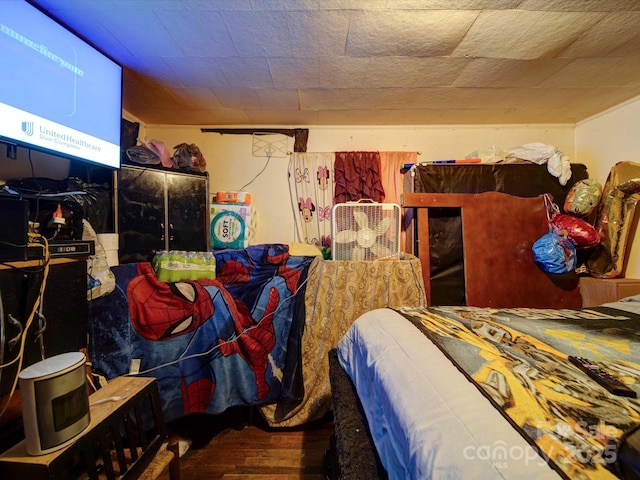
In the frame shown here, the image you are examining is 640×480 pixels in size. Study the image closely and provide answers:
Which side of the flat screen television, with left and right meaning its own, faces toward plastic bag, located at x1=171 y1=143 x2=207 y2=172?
left

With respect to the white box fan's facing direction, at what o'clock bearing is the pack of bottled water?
The pack of bottled water is roughly at 2 o'clock from the white box fan.

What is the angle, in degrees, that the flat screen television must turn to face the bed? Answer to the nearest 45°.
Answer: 0° — it already faces it

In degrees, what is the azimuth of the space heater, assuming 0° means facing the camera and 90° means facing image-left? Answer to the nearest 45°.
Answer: approximately 315°

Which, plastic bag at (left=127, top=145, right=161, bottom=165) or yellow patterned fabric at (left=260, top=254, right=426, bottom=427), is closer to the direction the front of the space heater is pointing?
the yellow patterned fabric

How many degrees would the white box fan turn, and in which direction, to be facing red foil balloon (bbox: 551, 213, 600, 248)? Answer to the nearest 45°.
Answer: approximately 90° to its left

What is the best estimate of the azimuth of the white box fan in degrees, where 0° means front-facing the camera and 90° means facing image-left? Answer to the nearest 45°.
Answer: approximately 0°
